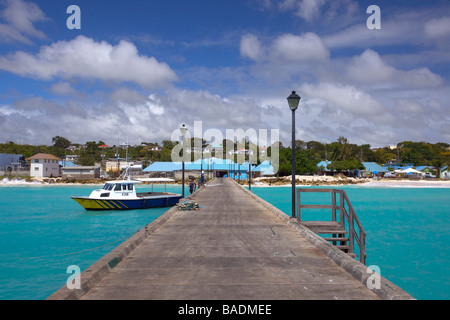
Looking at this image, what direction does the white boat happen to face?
to the viewer's left
